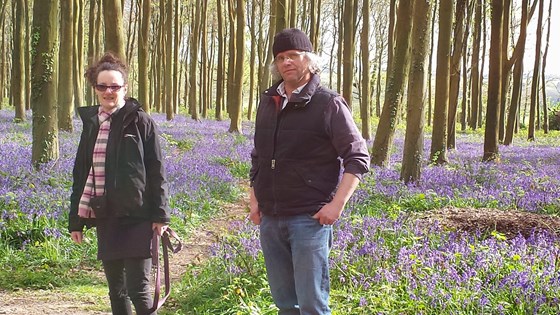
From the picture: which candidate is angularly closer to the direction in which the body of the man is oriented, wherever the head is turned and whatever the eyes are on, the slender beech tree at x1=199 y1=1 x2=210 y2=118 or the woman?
the woman

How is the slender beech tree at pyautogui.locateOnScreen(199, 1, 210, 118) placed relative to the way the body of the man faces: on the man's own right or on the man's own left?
on the man's own right

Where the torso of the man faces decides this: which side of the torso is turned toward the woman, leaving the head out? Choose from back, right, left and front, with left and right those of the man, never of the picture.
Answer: right

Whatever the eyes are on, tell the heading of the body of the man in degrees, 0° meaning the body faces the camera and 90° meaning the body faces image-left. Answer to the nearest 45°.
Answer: approximately 45°

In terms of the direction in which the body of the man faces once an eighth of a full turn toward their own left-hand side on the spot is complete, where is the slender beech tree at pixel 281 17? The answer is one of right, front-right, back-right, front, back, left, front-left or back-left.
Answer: back
